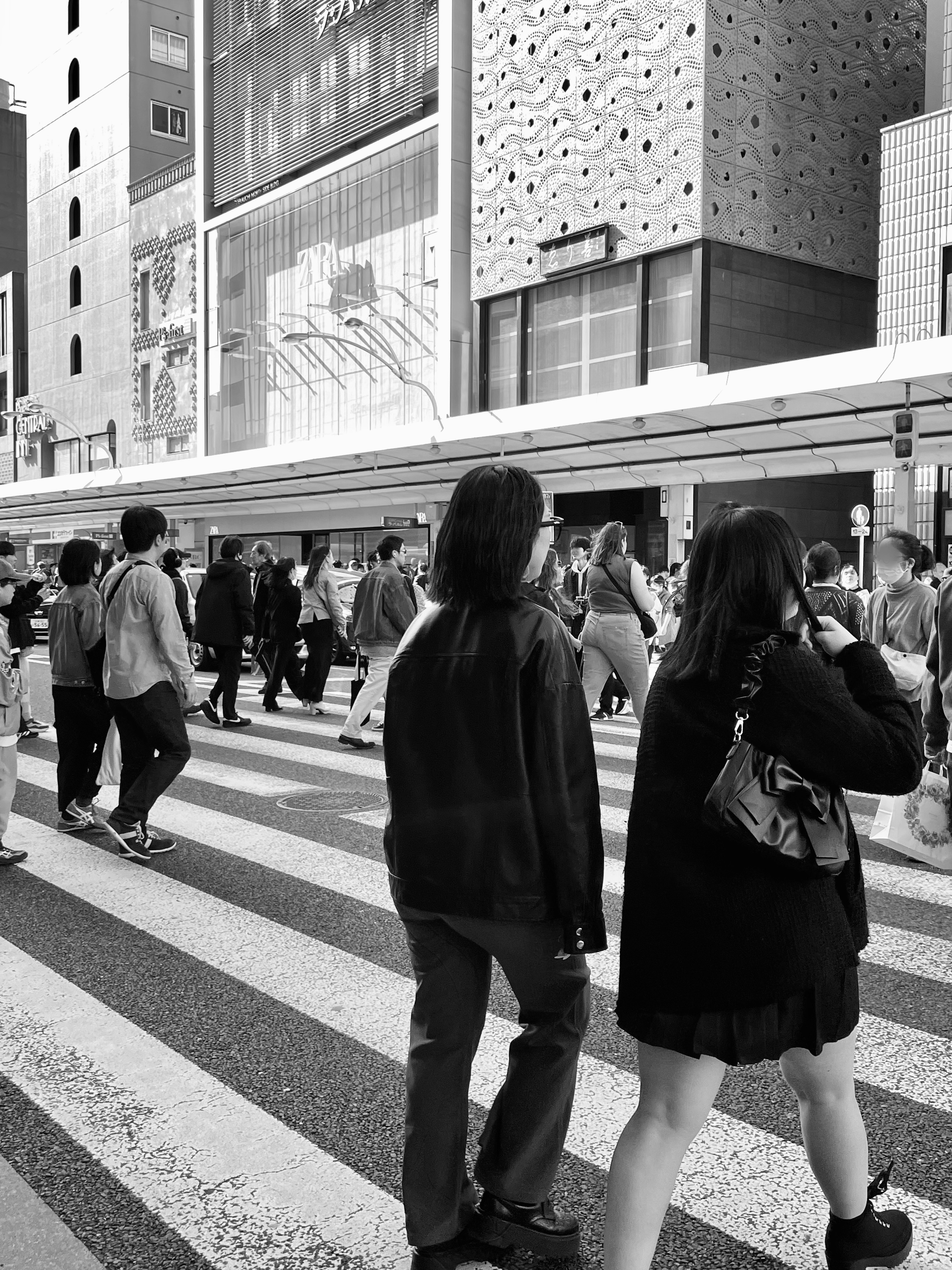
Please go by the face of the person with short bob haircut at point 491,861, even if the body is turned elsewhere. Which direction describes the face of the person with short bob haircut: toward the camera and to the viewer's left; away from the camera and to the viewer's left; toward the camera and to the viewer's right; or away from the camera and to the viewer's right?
away from the camera and to the viewer's right

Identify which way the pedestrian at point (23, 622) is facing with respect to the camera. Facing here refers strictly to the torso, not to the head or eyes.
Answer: to the viewer's right

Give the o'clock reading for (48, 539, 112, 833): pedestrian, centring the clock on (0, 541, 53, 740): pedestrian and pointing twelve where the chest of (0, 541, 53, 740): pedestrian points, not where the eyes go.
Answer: (48, 539, 112, 833): pedestrian is roughly at 3 o'clock from (0, 541, 53, 740): pedestrian.

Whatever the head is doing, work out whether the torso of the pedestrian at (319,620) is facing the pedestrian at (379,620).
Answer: no

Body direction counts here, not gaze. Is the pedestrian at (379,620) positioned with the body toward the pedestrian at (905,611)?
no

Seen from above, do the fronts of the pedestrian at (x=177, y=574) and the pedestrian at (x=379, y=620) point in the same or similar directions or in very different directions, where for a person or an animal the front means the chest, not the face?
same or similar directions

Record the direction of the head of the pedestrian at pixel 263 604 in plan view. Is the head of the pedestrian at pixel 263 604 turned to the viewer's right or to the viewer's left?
to the viewer's left

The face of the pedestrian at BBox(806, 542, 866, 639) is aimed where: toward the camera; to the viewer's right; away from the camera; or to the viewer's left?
away from the camera

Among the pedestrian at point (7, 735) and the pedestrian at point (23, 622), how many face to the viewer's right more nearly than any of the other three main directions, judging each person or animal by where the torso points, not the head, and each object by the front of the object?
2

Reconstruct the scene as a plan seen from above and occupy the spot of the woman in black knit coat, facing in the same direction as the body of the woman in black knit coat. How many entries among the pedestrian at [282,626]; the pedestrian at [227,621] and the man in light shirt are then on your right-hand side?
0
